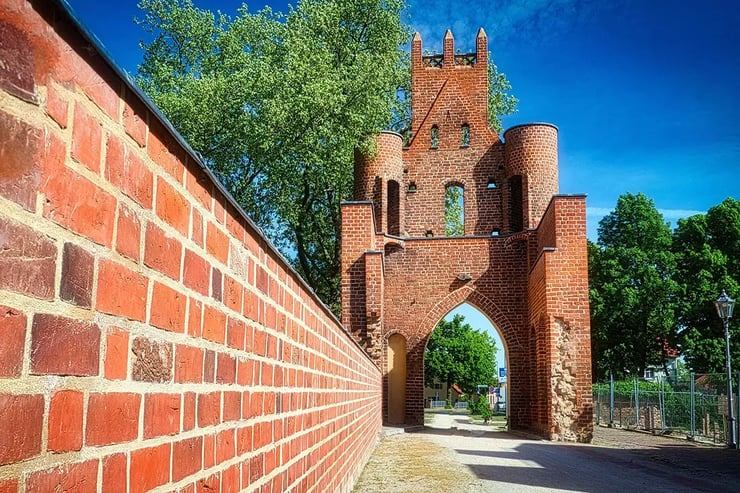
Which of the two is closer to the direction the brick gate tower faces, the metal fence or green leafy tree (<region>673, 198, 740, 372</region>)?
the metal fence

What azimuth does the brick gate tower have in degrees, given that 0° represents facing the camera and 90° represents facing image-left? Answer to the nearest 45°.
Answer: approximately 0°

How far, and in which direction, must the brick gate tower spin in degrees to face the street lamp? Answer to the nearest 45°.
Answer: approximately 45° to its left

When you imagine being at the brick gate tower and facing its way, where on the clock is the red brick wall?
The red brick wall is roughly at 12 o'clock from the brick gate tower.

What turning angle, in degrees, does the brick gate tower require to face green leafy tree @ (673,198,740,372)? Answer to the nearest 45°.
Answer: approximately 135° to its left

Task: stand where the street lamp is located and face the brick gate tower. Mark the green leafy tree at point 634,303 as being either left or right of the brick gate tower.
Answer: right

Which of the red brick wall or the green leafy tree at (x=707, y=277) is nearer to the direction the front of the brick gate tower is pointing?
the red brick wall

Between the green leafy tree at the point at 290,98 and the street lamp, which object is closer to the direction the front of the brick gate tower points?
the street lamp

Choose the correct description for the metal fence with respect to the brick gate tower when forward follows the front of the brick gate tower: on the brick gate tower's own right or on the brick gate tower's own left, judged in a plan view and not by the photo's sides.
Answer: on the brick gate tower's own left

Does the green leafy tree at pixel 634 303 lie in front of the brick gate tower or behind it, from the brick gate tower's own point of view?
behind

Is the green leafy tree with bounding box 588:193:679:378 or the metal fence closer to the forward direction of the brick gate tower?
the metal fence

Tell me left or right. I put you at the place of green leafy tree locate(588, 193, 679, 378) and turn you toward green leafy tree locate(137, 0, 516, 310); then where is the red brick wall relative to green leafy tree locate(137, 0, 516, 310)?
left
